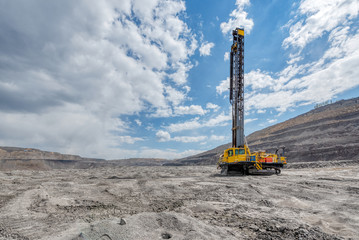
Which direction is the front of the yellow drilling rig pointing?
to the viewer's left
